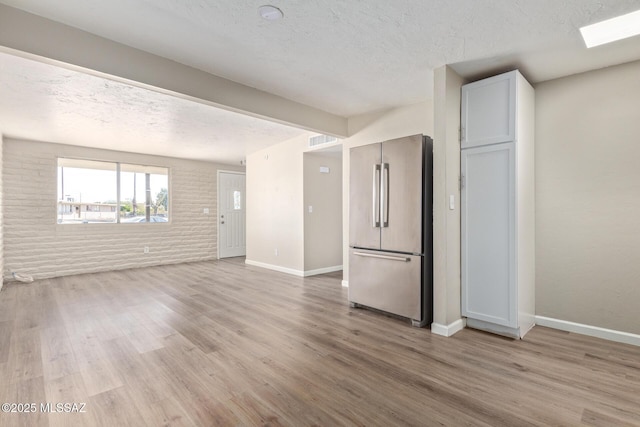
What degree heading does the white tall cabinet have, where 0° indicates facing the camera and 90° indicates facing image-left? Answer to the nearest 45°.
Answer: approximately 45°

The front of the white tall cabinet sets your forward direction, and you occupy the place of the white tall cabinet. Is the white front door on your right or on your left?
on your right

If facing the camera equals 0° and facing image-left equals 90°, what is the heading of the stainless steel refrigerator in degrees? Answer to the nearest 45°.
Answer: approximately 45°
